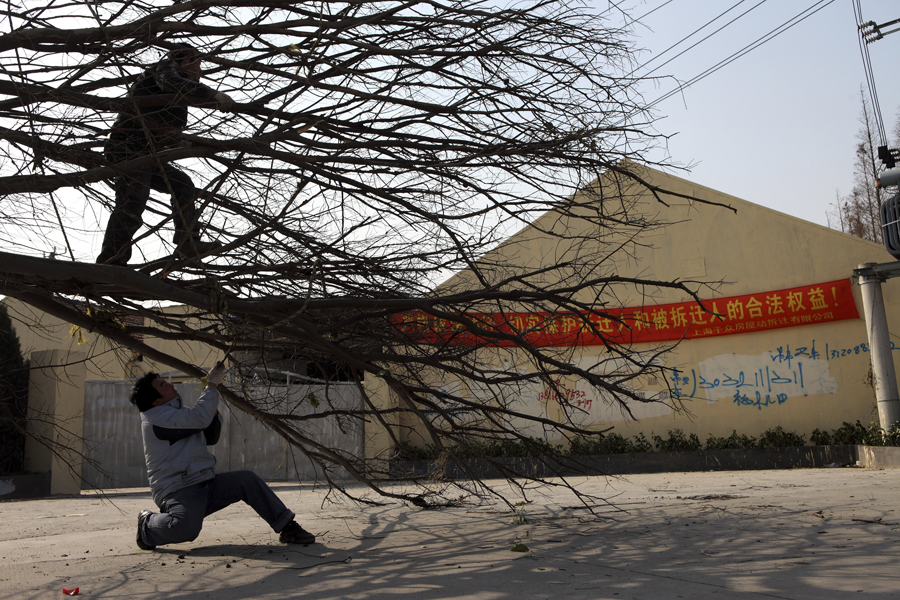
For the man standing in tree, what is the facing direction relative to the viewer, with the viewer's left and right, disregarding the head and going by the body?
facing to the right of the viewer

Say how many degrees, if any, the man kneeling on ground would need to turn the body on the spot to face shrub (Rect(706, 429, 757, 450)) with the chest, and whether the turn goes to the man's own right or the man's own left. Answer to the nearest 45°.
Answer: approximately 45° to the man's own left

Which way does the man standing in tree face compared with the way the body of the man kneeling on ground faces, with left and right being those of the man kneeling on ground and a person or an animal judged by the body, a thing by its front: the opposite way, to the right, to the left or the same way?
the same way

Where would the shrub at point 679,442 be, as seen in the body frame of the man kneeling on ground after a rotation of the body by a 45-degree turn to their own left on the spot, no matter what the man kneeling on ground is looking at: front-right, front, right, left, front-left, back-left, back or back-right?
front

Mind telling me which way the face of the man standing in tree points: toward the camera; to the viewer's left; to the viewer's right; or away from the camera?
to the viewer's right

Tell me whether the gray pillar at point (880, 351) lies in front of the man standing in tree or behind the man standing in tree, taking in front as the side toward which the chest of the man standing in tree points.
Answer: in front

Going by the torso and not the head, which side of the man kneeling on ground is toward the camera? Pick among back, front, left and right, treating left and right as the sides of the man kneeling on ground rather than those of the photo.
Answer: right

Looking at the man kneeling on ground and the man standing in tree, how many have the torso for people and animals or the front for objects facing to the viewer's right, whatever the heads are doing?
2
